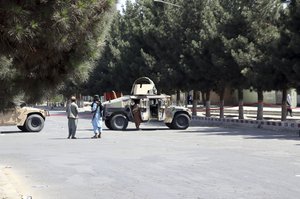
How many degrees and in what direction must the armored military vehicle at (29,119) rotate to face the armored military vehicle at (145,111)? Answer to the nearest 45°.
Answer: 0° — it already faces it

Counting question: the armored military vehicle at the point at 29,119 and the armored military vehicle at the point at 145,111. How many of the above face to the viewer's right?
2

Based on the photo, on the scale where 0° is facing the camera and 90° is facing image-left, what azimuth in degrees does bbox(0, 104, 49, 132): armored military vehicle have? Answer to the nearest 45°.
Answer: approximately 270°

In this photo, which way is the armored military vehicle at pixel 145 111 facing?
to the viewer's right
